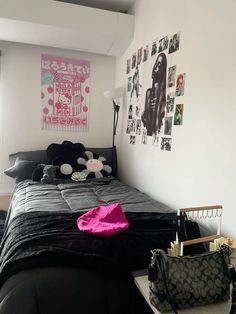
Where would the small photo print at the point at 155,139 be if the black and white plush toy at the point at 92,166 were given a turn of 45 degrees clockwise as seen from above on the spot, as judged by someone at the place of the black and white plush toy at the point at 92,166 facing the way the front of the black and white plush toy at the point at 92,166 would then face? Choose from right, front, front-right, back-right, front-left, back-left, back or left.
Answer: left

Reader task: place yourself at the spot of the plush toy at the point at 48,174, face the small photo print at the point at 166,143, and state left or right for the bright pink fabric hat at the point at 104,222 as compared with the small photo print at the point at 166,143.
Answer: right

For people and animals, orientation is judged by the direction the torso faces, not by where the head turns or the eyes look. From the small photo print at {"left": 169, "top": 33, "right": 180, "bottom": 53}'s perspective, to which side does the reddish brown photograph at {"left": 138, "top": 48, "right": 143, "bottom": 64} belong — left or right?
on its right

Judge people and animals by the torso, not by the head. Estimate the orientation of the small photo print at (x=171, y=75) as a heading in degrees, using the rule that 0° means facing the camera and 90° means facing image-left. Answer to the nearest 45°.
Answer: approximately 45°

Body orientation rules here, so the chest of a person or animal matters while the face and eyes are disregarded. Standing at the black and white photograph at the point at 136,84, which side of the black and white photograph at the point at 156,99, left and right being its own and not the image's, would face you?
right

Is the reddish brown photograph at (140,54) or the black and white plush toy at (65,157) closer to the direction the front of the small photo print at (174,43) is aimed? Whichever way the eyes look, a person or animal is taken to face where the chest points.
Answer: the black and white plush toy

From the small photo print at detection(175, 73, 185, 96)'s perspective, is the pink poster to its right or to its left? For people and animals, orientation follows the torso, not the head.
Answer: on its right

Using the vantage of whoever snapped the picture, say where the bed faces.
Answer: facing the viewer

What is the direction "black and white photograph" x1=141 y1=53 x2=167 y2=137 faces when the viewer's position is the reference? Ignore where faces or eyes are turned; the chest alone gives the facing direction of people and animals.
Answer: facing the viewer and to the left of the viewer

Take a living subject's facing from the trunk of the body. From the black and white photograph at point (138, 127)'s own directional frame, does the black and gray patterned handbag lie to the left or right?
on its left

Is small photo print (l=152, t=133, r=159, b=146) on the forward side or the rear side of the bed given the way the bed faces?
on the rear side

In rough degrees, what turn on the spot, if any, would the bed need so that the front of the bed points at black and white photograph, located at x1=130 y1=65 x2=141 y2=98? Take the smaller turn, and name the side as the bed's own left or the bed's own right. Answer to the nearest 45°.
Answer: approximately 180°

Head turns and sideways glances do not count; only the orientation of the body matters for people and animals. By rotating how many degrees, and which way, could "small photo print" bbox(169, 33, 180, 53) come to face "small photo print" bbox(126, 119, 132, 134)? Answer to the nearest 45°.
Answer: approximately 90° to its right

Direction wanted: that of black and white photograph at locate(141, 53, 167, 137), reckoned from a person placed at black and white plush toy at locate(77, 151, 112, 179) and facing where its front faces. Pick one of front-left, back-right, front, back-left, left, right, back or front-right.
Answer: front-left

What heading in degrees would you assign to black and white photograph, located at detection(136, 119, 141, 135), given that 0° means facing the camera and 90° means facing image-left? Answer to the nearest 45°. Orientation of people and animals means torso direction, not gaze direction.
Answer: approximately 45°
